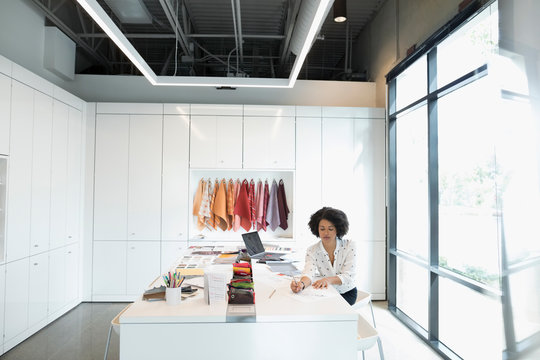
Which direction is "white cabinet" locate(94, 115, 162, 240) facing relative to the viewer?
toward the camera

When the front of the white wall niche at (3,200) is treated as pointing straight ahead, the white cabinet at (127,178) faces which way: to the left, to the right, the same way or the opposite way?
to the right

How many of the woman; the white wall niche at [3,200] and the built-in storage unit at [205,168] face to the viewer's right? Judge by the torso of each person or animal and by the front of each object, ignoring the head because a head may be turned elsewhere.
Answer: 1

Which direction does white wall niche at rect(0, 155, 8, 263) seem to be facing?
to the viewer's right

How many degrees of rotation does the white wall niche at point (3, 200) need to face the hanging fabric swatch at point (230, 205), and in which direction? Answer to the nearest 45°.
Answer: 0° — it already faces it

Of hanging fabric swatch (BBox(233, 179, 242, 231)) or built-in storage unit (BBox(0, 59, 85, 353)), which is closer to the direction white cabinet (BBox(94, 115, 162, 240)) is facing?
the built-in storage unit

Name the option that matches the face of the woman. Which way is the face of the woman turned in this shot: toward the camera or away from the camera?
toward the camera

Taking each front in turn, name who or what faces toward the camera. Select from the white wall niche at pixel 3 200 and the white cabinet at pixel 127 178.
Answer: the white cabinet at pixel 127 178

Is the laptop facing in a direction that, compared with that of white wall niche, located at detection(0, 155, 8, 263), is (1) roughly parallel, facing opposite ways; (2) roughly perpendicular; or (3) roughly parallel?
roughly parallel

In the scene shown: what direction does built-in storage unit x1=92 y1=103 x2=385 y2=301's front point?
toward the camera

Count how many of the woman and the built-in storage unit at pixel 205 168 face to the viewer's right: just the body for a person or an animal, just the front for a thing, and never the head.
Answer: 0

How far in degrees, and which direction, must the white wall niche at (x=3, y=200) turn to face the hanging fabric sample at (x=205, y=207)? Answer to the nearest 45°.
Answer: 0° — it already faces it

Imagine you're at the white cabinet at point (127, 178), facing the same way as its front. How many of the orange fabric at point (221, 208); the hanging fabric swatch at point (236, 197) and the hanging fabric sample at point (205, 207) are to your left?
3

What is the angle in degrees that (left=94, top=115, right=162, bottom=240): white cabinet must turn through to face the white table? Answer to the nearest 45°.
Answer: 0° — it already faces it

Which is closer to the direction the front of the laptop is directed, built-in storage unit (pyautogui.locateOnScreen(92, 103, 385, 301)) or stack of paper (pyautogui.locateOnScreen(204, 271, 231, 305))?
the stack of paper

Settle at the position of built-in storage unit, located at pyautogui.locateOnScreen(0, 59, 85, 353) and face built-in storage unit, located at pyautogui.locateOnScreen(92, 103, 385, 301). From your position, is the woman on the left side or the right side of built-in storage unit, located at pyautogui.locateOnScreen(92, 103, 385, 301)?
right

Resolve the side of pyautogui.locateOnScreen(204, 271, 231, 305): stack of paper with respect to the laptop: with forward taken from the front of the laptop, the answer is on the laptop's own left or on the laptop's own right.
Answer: on the laptop's own right

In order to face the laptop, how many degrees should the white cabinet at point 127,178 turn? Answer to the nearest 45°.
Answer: approximately 45° to its left

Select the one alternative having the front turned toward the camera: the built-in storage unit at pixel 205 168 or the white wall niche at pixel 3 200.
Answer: the built-in storage unit
